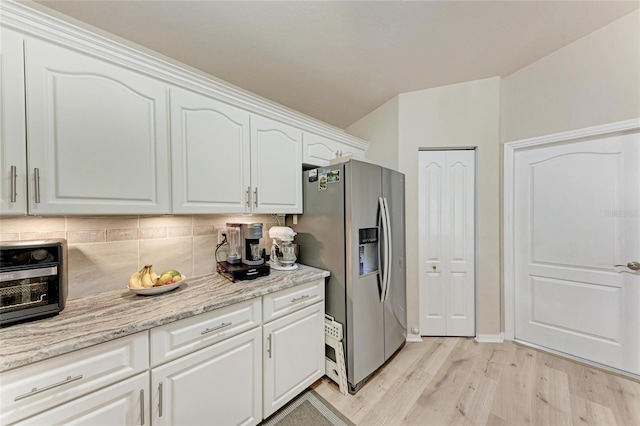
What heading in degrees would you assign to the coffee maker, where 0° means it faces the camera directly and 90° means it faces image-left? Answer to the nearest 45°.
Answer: approximately 315°

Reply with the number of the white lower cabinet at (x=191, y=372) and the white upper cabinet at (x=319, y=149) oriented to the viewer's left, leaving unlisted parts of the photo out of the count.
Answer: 0

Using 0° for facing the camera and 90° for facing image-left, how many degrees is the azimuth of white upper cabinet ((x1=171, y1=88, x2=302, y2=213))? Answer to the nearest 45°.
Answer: approximately 315°

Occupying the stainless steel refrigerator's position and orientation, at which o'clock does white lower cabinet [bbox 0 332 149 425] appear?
The white lower cabinet is roughly at 3 o'clock from the stainless steel refrigerator.

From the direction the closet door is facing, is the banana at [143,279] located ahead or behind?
ahead

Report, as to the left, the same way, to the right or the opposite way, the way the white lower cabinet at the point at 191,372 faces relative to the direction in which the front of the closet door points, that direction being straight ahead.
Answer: to the left

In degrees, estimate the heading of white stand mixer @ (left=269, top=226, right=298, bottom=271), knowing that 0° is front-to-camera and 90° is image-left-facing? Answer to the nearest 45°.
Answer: approximately 315°

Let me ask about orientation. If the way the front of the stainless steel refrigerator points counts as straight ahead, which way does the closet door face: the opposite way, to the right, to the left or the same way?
to the right

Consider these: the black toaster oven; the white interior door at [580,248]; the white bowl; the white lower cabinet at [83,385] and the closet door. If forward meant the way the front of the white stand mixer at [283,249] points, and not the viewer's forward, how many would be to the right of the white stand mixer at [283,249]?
3

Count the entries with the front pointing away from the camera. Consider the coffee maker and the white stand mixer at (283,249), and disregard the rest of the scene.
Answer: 0

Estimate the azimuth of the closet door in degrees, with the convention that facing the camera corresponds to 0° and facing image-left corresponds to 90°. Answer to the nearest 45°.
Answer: approximately 0°
